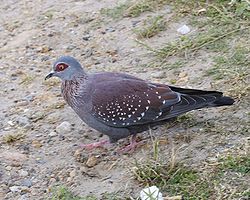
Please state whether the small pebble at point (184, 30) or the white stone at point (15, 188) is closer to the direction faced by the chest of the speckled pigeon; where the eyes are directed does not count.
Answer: the white stone

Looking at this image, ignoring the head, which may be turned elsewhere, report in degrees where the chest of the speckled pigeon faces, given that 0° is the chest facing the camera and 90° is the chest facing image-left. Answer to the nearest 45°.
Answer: approximately 90°

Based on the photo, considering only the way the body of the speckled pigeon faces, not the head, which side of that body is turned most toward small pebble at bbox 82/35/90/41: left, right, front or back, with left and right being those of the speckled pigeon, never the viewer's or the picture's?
right

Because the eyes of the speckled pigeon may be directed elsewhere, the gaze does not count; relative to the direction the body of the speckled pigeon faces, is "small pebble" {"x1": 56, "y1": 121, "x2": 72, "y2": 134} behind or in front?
in front

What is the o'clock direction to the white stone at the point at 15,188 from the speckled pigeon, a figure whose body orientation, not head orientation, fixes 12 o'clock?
The white stone is roughly at 11 o'clock from the speckled pigeon.

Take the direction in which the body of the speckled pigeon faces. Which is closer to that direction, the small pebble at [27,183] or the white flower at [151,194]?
the small pebble

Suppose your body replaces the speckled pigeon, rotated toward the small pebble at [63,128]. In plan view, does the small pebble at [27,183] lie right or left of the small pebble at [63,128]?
left

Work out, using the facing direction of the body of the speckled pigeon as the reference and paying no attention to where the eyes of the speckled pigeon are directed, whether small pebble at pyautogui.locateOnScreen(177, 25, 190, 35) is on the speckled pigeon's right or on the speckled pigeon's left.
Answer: on the speckled pigeon's right

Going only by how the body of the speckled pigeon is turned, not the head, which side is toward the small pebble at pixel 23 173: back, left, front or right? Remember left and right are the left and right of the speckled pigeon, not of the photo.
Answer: front

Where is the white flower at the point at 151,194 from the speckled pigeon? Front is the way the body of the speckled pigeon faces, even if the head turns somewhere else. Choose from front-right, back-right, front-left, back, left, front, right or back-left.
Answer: left

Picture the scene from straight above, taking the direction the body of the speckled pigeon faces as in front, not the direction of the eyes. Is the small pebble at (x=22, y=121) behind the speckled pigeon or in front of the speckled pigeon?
in front
